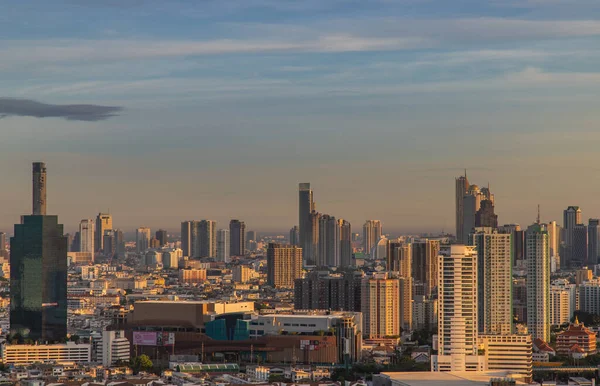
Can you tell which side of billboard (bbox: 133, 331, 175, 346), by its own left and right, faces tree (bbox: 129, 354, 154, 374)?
front

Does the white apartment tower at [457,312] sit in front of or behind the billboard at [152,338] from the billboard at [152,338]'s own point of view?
in front

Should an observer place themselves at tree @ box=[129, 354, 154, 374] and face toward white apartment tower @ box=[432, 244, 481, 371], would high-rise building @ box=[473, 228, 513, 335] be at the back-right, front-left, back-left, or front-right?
front-left

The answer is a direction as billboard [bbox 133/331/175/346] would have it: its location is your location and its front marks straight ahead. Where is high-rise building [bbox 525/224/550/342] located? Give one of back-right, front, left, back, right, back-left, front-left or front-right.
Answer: left

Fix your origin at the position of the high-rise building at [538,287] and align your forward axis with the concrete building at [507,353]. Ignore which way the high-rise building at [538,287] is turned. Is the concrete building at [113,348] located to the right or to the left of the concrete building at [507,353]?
right

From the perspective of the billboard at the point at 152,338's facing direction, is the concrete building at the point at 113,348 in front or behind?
in front

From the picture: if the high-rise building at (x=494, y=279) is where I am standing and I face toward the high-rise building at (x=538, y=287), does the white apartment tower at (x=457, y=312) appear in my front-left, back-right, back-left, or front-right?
back-right

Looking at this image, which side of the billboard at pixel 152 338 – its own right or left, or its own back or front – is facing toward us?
front

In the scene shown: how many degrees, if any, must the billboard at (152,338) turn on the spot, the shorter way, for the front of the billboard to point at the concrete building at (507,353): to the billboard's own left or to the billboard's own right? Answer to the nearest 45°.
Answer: approximately 45° to the billboard's own left

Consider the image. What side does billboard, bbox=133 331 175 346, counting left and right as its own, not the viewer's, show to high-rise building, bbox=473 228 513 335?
left
